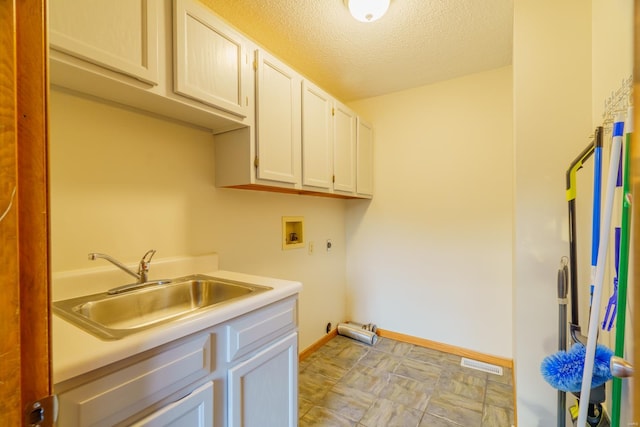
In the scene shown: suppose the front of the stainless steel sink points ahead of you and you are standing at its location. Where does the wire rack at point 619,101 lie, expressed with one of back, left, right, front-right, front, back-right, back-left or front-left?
front

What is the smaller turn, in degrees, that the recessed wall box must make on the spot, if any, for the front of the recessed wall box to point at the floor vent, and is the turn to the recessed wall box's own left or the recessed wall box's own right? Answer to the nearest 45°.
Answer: approximately 45° to the recessed wall box's own left

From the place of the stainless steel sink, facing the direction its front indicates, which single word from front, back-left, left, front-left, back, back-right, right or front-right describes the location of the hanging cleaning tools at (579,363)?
front

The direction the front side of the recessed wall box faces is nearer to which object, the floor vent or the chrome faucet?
the floor vent

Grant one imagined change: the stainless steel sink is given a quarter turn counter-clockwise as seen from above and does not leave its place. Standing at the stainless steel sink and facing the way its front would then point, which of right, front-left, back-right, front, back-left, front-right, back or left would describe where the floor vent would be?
front-right

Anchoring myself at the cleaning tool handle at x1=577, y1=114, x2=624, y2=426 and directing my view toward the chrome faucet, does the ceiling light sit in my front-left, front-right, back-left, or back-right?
front-right

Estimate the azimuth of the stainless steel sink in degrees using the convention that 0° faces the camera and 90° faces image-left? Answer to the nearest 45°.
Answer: approximately 315°

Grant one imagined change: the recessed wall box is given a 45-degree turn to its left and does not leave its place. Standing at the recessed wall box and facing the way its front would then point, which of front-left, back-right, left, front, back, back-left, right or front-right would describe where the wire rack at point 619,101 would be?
front-right

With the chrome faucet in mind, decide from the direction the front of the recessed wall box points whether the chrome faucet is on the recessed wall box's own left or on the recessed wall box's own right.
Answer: on the recessed wall box's own right

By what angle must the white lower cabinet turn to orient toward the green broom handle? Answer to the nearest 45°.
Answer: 0° — it already faces it

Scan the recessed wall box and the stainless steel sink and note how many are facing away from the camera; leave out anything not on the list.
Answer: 0

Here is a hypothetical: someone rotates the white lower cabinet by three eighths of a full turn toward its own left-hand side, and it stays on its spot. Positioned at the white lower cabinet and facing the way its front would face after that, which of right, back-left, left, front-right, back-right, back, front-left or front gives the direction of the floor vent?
right

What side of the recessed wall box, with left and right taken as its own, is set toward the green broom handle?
front

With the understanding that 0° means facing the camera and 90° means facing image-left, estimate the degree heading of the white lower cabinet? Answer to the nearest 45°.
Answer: approximately 315°

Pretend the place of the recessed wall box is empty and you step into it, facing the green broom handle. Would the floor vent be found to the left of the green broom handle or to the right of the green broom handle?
left
